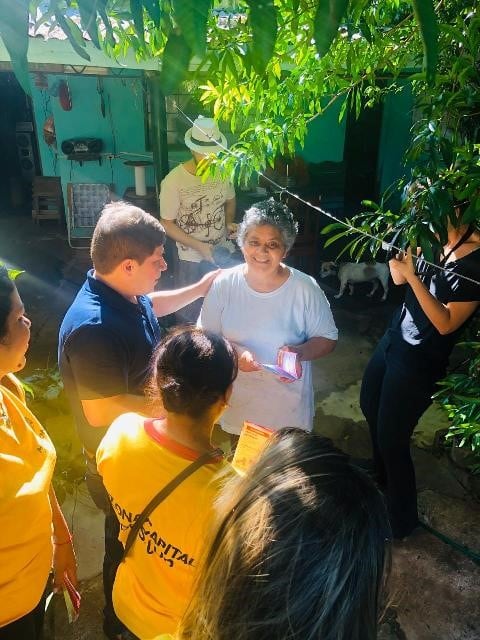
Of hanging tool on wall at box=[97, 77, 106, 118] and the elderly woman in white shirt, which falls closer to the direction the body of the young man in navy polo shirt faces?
the elderly woman in white shirt

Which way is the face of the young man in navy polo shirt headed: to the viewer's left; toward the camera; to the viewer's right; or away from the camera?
to the viewer's right

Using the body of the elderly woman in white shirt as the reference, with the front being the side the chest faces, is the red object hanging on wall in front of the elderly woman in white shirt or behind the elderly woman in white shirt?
behind

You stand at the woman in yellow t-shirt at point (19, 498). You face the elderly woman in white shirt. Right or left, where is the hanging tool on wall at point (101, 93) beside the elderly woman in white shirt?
left

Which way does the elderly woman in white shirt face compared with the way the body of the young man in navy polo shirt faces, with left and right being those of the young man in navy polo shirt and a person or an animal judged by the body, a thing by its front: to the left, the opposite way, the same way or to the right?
to the right

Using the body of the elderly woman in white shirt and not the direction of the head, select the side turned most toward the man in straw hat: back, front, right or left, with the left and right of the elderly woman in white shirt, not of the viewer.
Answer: back

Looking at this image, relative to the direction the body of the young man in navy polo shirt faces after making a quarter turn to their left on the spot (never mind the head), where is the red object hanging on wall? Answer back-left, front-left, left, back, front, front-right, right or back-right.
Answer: front

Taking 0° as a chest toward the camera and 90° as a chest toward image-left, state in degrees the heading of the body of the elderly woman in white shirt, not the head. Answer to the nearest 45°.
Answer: approximately 0°

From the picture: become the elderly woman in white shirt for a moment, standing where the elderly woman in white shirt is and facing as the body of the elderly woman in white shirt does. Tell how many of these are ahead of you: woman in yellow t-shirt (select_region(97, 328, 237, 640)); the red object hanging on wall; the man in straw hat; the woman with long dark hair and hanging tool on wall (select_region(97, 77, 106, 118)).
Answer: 2

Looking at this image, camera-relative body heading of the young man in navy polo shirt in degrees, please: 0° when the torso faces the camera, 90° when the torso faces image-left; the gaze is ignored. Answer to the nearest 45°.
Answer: approximately 270°

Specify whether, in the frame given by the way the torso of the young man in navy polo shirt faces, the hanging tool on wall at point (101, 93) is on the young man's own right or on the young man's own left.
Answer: on the young man's own left

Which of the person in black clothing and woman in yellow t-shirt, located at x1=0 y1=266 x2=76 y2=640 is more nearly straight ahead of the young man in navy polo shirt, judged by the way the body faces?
the person in black clothing

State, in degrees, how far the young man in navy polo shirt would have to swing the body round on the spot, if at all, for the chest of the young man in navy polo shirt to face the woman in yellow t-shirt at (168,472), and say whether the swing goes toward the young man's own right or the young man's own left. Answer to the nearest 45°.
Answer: approximately 90° to the young man's own right

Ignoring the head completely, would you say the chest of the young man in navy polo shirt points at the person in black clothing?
yes
